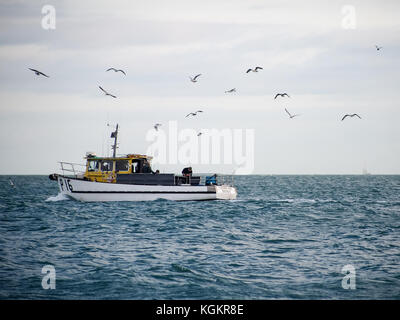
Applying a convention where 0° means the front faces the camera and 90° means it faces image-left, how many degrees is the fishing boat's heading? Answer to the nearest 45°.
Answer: approximately 90°
